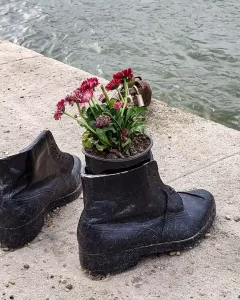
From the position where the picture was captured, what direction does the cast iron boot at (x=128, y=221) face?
facing away from the viewer and to the right of the viewer

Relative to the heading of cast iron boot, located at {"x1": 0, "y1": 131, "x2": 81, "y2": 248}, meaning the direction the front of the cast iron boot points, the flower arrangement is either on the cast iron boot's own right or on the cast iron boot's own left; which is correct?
on the cast iron boot's own right

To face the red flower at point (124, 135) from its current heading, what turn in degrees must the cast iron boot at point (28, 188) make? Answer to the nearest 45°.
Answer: approximately 90° to its right
